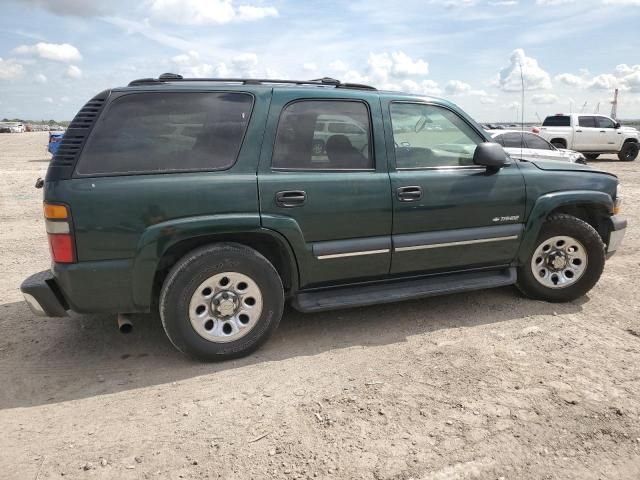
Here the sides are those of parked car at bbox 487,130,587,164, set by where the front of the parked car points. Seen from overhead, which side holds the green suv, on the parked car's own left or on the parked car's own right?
on the parked car's own right

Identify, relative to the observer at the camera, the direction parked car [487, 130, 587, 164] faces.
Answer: facing to the right of the viewer

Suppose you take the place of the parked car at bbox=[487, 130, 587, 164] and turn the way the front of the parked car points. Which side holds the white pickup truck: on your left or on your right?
on your left
